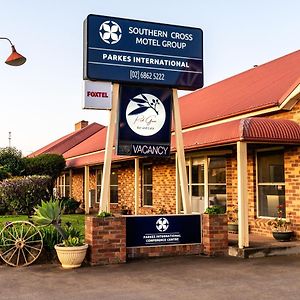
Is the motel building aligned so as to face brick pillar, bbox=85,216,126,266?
yes

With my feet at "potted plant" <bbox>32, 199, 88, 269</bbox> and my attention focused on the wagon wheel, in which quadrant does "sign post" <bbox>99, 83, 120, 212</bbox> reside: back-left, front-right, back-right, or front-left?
back-right

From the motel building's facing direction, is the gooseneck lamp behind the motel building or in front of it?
in front

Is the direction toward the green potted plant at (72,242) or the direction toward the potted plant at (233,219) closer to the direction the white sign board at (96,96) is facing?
the green potted plant

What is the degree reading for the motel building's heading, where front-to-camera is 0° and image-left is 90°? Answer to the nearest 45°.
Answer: approximately 45°

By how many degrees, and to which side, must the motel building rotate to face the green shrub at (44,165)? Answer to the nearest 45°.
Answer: approximately 90° to its right

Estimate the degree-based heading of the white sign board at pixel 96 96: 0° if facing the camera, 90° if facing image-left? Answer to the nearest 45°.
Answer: approximately 0°

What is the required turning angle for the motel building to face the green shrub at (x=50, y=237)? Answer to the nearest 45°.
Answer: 0° — it already faces it

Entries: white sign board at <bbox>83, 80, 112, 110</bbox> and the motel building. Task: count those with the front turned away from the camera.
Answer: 0
